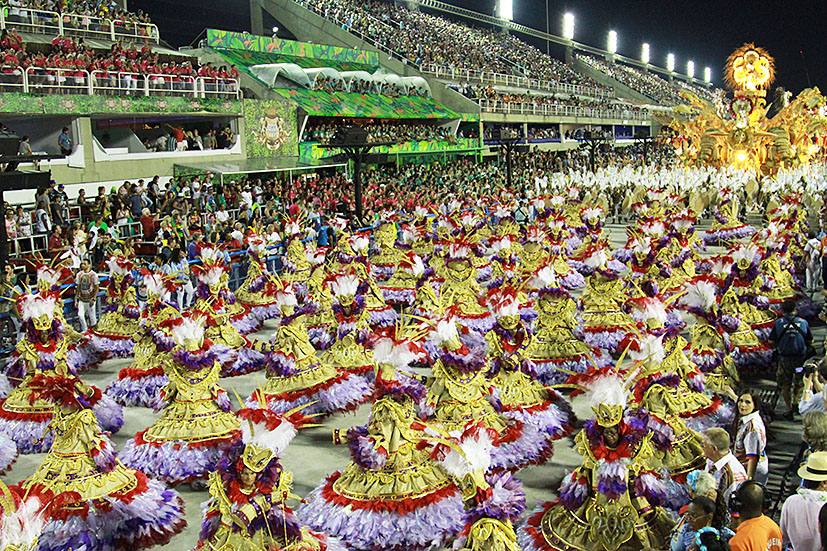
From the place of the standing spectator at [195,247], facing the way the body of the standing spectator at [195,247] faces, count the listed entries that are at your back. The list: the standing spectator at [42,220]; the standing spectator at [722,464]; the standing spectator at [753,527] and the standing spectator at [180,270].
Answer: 1

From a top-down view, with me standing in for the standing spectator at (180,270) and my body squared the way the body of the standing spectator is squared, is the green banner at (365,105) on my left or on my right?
on my left

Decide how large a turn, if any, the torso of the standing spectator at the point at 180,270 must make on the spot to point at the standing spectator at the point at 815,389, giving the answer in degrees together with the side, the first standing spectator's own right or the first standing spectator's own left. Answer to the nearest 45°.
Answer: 0° — they already face them

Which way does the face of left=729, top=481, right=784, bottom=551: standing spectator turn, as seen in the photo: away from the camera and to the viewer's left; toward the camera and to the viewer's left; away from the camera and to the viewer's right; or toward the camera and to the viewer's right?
away from the camera and to the viewer's left

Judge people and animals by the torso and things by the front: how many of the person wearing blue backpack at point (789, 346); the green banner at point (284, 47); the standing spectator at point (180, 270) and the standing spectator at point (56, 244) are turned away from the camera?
1

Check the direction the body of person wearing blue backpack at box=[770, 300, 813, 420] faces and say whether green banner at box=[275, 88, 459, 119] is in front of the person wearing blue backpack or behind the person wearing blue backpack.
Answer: in front

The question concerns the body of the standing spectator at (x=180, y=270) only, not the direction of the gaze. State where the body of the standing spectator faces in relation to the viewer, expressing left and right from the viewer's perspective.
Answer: facing the viewer and to the right of the viewer

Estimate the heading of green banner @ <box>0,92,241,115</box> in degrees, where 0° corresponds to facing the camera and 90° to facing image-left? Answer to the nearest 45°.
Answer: approximately 315°
